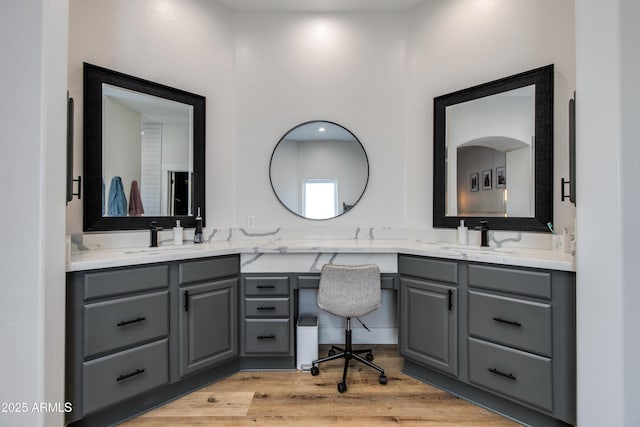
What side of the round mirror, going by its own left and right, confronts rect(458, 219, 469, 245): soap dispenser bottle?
left

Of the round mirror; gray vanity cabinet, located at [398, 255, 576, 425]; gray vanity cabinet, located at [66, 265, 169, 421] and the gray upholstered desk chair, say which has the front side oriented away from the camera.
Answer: the gray upholstered desk chair

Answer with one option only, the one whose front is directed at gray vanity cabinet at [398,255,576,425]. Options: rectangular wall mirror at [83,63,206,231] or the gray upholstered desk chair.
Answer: the rectangular wall mirror

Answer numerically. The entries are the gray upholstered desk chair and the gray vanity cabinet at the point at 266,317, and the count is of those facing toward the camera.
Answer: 1

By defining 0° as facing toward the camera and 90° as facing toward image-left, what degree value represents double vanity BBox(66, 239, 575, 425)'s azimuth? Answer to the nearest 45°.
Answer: approximately 0°

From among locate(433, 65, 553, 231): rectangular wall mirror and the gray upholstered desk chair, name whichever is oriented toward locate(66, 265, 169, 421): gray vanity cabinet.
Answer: the rectangular wall mirror

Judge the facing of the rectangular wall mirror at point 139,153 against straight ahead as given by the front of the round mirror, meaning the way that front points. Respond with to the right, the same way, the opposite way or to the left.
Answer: to the left

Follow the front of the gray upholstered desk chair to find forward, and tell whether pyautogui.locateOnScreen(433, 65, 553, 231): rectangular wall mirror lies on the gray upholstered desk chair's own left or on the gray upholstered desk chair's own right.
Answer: on the gray upholstered desk chair's own right

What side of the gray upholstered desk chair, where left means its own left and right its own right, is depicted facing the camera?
back

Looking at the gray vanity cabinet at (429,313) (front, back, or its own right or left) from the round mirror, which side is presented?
right
